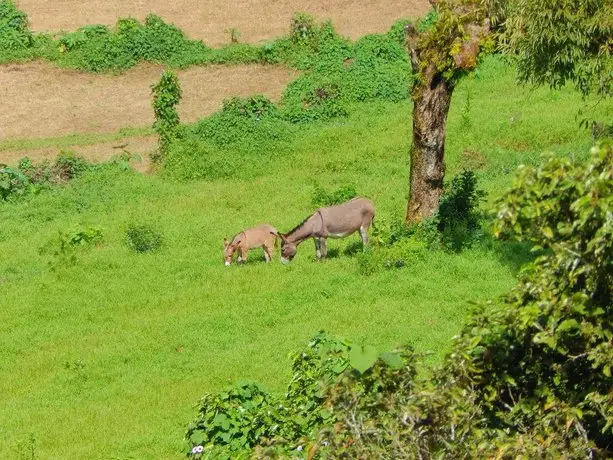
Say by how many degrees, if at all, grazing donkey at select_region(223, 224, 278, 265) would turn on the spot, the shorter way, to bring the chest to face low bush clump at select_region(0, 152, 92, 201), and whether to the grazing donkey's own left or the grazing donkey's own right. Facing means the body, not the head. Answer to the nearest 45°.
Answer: approximately 45° to the grazing donkey's own right

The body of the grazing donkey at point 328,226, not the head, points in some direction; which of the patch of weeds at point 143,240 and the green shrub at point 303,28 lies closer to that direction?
the patch of weeds

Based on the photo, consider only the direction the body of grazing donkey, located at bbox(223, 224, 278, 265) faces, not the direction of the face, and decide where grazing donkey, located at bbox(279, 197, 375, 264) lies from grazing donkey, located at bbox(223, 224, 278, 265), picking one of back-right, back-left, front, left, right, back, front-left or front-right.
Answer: back

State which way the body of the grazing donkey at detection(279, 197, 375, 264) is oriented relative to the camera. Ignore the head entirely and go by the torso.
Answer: to the viewer's left

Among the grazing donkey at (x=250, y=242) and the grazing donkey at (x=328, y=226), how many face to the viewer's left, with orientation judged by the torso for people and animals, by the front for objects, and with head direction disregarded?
2

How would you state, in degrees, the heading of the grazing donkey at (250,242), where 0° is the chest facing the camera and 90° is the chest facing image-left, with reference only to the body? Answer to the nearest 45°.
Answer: approximately 90°

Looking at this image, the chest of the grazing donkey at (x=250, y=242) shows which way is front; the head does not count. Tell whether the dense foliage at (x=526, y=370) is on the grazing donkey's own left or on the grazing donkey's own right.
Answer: on the grazing donkey's own left

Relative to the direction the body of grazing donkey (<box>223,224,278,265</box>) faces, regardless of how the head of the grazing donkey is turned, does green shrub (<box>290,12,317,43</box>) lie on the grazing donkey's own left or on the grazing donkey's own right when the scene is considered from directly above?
on the grazing donkey's own right

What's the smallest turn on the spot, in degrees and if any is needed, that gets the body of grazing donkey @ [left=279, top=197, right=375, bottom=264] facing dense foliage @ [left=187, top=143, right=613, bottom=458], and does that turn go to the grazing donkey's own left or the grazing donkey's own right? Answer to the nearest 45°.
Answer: approximately 90° to the grazing donkey's own left
